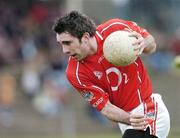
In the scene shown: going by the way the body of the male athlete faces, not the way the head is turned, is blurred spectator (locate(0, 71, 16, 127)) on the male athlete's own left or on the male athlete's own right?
on the male athlete's own right

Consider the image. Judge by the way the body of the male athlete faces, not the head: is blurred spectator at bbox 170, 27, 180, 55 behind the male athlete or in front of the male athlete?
behind

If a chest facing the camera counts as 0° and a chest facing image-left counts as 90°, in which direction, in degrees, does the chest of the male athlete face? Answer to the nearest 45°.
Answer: approximately 45°
